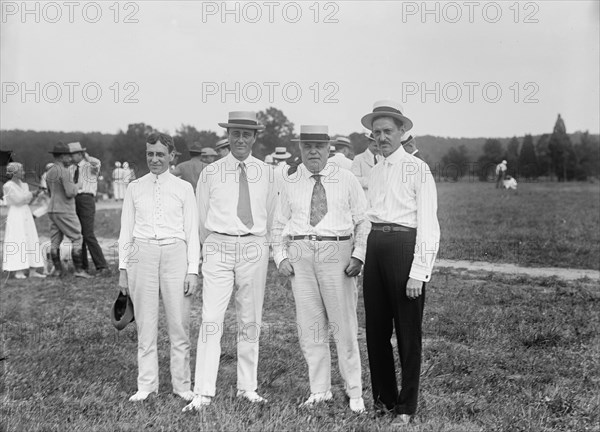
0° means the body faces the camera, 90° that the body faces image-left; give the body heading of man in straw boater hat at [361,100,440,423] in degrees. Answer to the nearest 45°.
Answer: approximately 45°

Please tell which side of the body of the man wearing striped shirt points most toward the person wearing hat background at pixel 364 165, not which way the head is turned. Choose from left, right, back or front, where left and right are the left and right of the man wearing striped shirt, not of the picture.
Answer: back

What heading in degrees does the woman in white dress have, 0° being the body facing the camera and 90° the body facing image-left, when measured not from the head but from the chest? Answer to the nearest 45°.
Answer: approximately 315°

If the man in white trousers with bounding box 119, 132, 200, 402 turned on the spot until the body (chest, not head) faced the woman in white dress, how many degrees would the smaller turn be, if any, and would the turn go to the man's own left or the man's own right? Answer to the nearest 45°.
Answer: approximately 180°

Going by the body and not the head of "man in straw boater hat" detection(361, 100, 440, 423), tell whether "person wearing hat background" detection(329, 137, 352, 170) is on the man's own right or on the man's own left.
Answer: on the man's own right

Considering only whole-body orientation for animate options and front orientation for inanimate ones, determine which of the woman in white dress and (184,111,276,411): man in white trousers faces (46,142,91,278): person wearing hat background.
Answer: the woman in white dress

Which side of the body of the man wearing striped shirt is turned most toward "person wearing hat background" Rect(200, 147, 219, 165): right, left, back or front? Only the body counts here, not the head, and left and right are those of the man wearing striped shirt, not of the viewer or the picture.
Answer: back

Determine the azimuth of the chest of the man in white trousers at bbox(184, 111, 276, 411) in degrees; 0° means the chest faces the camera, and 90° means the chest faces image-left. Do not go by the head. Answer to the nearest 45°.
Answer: approximately 0°
